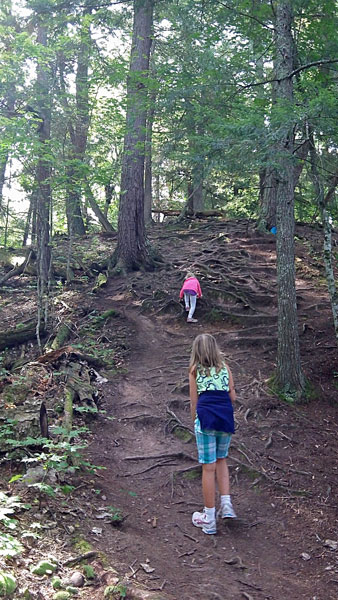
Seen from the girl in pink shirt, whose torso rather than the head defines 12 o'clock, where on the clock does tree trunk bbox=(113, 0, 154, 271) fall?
The tree trunk is roughly at 11 o'clock from the girl in pink shirt.

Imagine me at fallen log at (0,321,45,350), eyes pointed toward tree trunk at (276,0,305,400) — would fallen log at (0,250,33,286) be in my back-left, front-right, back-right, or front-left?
back-left

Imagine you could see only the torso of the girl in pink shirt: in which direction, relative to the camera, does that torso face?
away from the camera

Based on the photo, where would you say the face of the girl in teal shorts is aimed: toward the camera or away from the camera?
away from the camera

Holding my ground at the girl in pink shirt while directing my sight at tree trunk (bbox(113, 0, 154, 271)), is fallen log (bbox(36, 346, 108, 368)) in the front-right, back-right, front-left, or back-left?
back-left

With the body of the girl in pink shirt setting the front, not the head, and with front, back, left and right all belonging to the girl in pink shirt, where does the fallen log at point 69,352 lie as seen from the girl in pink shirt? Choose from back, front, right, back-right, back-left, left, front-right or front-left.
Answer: back-left

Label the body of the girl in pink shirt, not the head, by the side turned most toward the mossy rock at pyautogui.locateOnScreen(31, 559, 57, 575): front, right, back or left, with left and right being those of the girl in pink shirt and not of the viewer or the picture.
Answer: back

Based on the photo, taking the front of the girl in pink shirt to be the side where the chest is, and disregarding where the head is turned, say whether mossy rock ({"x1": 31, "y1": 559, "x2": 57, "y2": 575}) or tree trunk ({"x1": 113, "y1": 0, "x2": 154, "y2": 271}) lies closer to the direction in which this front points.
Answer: the tree trunk

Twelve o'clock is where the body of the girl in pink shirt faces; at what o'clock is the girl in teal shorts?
The girl in teal shorts is roughly at 6 o'clock from the girl in pink shirt.

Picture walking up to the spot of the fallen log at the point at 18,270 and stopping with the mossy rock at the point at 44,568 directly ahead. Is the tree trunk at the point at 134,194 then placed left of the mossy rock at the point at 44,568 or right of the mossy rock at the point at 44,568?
left

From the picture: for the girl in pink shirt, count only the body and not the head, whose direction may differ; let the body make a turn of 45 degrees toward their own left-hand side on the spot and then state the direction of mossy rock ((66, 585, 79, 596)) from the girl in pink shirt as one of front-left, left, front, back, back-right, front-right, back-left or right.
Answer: back-left
